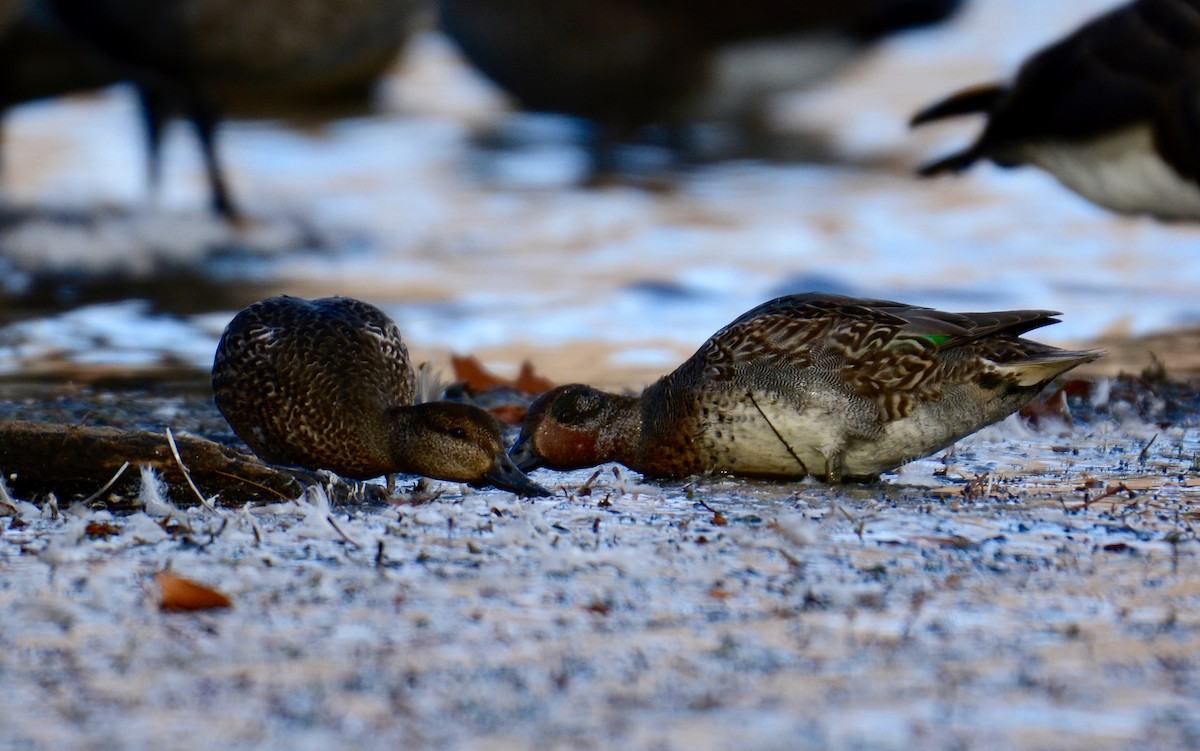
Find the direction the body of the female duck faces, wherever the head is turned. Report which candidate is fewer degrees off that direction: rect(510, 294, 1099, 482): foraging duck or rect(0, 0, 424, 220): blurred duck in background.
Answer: the foraging duck

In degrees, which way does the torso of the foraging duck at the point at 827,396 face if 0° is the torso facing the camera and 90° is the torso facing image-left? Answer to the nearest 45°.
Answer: approximately 90°

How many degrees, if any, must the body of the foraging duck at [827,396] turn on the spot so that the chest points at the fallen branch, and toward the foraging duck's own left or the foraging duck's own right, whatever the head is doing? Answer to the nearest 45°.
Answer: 0° — it already faces it
